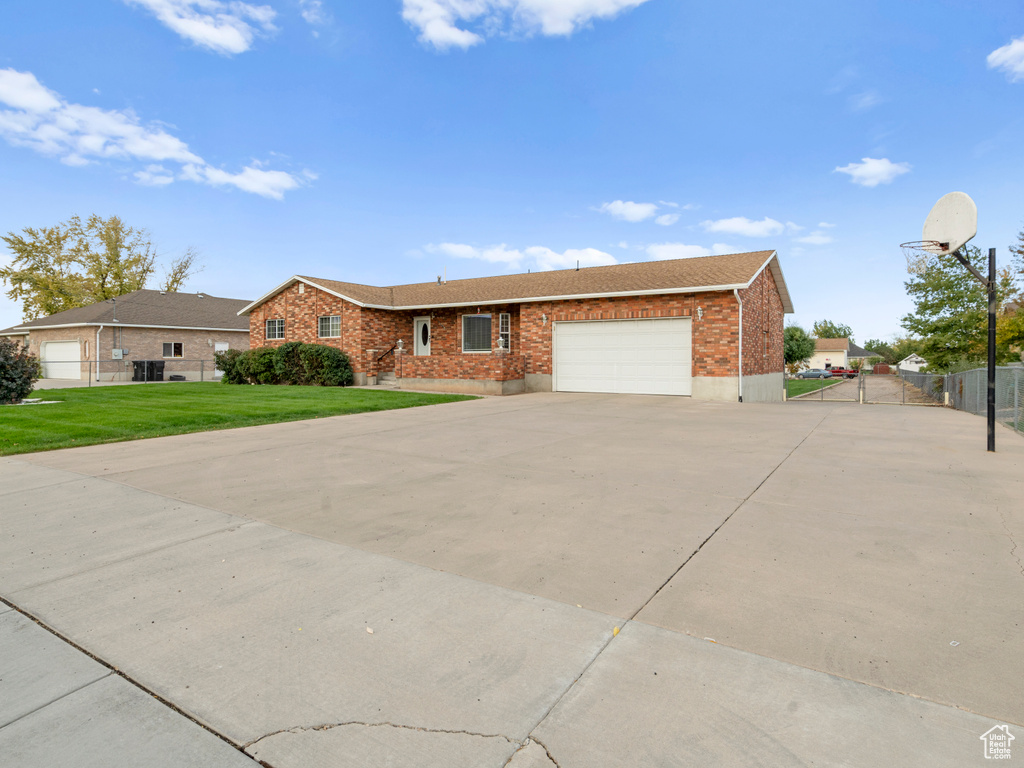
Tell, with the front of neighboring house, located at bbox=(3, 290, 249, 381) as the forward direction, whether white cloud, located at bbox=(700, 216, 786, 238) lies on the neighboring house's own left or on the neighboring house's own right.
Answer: on the neighboring house's own left

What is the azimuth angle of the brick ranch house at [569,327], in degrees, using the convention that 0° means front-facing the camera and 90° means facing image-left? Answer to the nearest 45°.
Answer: approximately 45°

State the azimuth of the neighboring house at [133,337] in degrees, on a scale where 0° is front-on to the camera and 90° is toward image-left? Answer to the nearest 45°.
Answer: approximately 45°

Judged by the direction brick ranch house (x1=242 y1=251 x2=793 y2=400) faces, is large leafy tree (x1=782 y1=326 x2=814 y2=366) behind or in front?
behind

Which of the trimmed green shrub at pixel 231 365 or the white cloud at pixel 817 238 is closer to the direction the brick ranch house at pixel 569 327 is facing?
the trimmed green shrub

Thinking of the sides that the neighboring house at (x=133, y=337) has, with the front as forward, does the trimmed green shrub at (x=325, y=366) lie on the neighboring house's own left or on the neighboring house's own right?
on the neighboring house's own left
